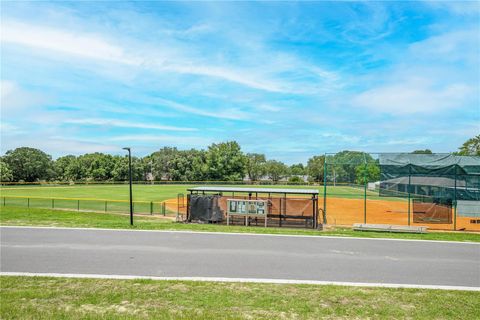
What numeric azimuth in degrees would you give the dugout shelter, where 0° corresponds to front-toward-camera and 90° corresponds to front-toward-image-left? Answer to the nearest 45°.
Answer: approximately 180°

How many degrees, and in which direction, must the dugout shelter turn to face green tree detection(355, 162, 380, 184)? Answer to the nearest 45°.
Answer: approximately 45° to its right
